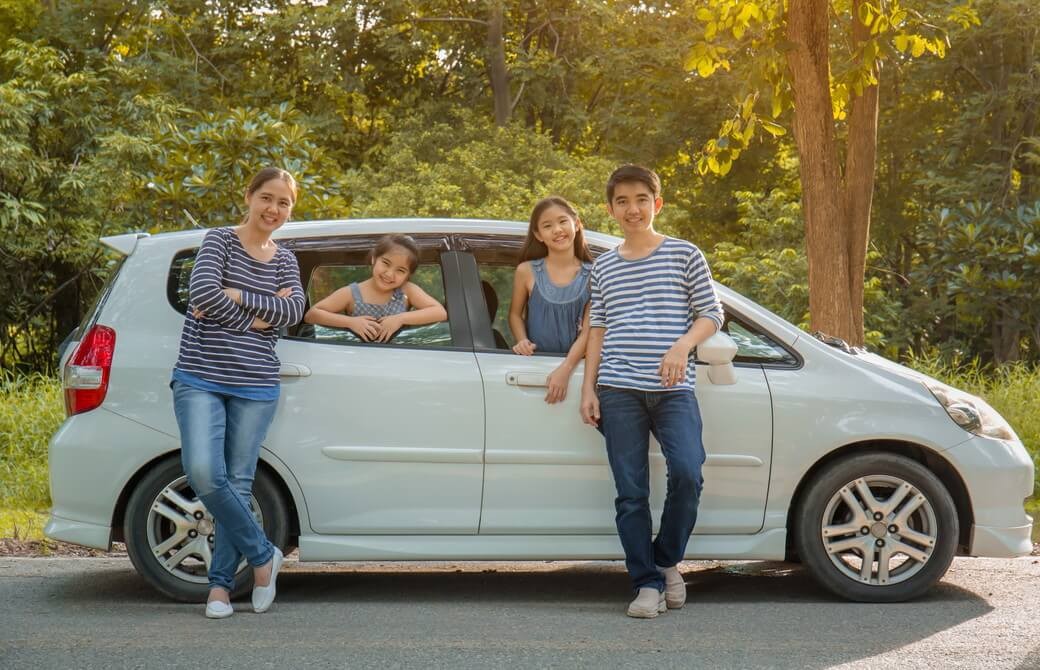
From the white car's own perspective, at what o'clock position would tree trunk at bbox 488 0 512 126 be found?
The tree trunk is roughly at 9 o'clock from the white car.

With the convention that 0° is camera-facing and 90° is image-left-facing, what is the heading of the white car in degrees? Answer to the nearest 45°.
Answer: approximately 270°

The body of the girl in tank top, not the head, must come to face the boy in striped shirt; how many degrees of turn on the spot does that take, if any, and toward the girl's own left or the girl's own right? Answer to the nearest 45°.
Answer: approximately 45° to the girl's own left

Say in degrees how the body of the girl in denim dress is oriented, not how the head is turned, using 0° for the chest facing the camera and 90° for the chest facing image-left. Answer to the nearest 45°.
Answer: approximately 0°

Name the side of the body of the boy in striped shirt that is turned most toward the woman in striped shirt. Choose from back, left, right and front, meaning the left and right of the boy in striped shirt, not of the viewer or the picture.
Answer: right

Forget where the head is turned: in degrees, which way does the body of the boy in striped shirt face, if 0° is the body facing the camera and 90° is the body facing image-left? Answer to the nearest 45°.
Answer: approximately 0°

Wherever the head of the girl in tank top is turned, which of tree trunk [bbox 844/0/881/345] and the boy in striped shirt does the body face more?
the boy in striped shirt

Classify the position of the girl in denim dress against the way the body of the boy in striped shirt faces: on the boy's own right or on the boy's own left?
on the boy's own right
